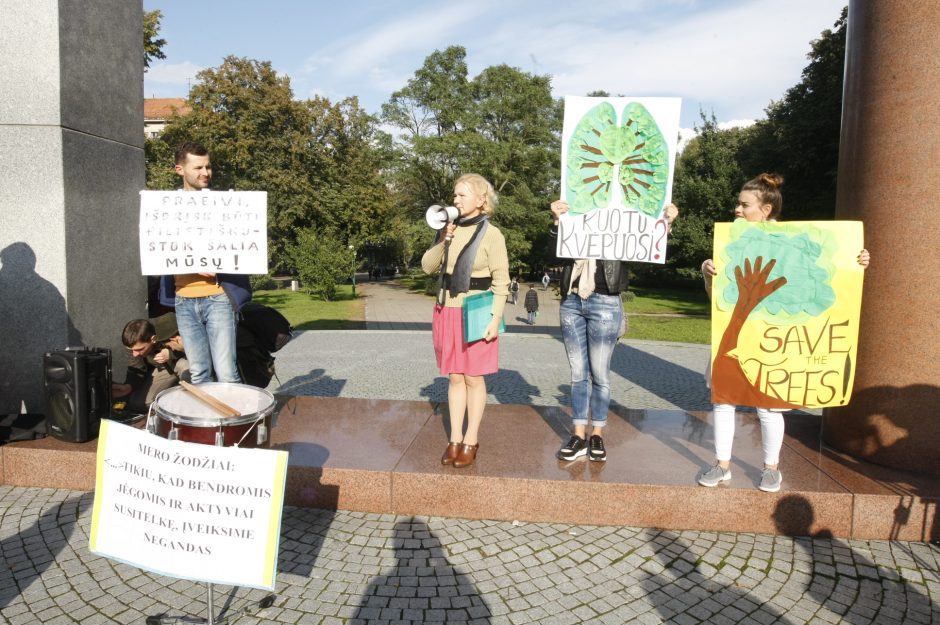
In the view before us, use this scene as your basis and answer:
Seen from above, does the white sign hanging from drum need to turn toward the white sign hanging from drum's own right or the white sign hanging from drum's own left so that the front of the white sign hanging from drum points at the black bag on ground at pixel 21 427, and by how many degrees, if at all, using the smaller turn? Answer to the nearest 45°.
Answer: approximately 180°

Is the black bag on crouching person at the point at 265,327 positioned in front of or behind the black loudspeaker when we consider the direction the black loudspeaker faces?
behind

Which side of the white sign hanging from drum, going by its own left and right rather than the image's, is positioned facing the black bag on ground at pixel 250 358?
back

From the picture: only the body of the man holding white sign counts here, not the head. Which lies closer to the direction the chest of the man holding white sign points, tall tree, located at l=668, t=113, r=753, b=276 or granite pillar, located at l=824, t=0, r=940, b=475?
the granite pillar

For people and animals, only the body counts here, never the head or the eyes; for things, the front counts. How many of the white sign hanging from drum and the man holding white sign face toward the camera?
2

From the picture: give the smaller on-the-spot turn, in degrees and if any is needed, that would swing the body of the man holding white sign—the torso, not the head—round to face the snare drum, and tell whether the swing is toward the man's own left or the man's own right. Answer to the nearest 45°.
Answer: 0° — they already face it

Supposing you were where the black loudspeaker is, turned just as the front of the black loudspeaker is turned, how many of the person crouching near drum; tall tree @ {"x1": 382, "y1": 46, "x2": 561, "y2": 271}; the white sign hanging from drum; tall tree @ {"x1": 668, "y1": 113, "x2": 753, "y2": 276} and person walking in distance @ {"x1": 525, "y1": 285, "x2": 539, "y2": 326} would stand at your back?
4

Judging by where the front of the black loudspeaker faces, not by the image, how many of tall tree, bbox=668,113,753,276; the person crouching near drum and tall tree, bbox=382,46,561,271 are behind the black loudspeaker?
3

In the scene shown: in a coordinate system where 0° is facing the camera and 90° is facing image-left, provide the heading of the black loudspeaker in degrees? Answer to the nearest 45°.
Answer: approximately 45°
